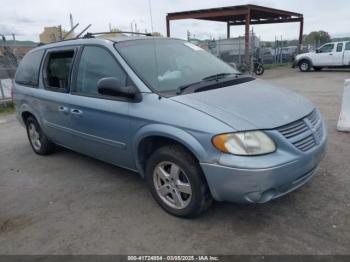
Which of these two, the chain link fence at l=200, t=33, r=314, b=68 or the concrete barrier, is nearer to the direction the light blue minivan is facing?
the concrete barrier

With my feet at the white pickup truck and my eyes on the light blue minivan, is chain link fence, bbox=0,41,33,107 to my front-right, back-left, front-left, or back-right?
front-right

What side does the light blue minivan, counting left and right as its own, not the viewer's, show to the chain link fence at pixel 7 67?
back

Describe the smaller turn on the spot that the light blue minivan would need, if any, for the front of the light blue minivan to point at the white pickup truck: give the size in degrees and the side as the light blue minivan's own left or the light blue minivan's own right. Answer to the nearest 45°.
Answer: approximately 90° to the light blue minivan's own left

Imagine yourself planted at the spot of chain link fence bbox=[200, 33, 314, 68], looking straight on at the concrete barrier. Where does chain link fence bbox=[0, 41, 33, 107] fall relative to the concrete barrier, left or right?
right

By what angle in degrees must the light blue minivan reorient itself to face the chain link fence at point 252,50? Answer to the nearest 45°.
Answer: approximately 135° to its left

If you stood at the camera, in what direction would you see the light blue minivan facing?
facing the viewer and to the right of the viewer

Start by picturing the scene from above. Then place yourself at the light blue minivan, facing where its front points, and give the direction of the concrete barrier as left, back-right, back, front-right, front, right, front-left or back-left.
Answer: left
